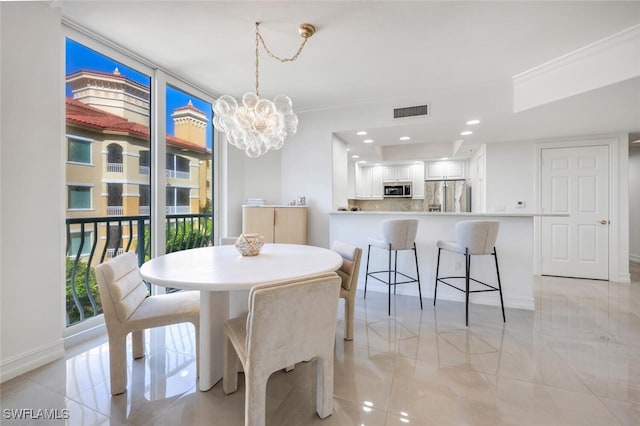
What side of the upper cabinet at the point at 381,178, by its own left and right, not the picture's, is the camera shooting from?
front

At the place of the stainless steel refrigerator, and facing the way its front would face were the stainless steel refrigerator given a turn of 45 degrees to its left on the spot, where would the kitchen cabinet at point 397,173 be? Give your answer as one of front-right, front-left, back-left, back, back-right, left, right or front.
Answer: back-right

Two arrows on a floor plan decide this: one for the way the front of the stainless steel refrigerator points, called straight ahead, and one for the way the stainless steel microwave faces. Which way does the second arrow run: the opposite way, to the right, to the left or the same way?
the same way

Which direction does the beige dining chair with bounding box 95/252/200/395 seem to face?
to the viewer's right

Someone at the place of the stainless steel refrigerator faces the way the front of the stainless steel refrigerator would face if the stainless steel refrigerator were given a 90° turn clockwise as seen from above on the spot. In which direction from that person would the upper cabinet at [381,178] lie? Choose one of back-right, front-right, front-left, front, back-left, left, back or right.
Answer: front

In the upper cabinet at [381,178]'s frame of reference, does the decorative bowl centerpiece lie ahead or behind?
ahead

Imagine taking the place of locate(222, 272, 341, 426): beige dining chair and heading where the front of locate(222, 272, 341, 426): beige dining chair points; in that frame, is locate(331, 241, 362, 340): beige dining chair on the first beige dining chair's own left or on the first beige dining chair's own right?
on the first beige dining chair's own right

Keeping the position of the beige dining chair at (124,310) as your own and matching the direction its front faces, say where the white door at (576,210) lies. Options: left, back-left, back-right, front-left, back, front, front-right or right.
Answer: front

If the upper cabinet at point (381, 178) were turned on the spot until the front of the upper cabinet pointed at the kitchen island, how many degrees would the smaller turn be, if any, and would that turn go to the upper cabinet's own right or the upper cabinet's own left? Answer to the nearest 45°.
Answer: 0° — it already faces it

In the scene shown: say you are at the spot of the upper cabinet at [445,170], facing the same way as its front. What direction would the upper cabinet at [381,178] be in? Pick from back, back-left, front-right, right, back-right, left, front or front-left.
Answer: right

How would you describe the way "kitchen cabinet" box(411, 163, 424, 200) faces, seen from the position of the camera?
facing the viewer

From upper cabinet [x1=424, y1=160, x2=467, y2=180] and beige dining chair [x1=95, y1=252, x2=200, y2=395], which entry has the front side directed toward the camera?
the upper cabinet

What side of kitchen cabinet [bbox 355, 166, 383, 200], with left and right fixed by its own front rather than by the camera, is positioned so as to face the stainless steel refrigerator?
left

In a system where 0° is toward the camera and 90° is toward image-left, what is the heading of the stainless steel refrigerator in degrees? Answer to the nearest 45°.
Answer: approximately 0°

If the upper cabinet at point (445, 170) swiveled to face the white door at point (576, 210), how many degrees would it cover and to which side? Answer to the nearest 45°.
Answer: approximately 45° to its left

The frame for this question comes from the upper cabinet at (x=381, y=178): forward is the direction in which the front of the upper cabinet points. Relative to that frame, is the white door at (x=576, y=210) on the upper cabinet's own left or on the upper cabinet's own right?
on the upper cabinet's own left

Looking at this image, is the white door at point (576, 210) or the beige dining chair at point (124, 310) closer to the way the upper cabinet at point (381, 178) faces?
the beige dining chair

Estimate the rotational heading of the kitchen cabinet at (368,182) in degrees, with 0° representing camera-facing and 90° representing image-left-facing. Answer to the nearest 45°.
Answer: approximately 0°

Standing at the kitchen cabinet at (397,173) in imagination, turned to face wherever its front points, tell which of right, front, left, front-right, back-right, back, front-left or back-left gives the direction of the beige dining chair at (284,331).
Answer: front

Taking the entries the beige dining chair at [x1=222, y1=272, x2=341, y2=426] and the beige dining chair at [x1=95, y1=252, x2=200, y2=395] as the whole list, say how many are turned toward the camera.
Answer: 0

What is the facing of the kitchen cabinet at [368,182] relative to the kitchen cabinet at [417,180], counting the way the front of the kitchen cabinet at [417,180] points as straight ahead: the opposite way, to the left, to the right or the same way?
the same way
